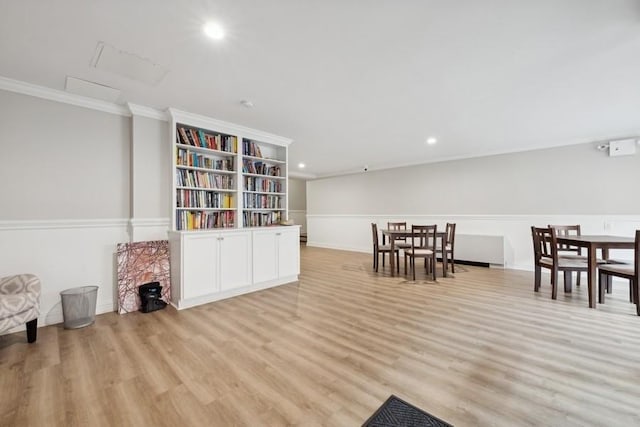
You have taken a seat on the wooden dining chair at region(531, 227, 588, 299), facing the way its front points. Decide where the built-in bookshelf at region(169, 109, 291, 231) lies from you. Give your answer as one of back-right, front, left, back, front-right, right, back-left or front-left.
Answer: back

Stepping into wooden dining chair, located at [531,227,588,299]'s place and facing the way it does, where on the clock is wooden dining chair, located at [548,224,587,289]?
wooden dining chair, located at [548,224,587,289] is roughly at 11 o'clock from wooden dining chair, located at [531,227,588,299].

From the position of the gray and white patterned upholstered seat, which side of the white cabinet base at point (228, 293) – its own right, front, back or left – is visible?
right

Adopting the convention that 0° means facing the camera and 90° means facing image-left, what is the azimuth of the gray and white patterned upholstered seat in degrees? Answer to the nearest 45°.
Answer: approximately 315°

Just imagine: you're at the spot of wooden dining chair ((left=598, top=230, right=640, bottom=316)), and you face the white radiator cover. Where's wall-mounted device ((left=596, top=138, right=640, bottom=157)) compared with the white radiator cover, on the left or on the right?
right

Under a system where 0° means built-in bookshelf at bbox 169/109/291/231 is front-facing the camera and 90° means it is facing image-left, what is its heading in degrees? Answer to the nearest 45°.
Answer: approximately 315°

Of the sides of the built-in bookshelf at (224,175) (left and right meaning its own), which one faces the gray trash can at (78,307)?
right

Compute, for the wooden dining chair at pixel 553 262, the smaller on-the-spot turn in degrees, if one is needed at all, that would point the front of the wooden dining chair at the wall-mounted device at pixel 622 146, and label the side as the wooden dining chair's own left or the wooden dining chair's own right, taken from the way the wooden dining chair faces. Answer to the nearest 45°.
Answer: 0° — it already faces it

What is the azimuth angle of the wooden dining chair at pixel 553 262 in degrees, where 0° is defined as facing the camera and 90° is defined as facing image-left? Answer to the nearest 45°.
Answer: approximately 225°

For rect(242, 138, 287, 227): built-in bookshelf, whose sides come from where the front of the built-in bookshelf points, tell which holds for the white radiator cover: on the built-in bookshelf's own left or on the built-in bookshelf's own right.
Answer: on the built-in bookshelf's own left
